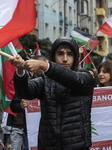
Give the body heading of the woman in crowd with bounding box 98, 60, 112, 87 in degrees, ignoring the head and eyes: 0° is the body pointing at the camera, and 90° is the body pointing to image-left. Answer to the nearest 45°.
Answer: approximately 45°

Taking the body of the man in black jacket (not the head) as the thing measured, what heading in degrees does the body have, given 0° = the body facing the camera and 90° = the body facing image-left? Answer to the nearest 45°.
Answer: approximately 0°

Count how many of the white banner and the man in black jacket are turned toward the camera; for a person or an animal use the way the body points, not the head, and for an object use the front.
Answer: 2
